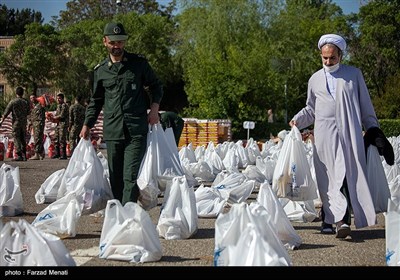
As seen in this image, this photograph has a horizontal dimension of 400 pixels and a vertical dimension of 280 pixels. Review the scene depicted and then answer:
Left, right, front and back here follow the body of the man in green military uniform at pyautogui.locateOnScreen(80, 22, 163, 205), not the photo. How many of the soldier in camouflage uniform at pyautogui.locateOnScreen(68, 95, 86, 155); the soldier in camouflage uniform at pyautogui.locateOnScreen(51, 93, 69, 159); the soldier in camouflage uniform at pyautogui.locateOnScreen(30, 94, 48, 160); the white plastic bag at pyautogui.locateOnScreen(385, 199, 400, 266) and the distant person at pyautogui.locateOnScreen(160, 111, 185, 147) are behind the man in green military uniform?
4

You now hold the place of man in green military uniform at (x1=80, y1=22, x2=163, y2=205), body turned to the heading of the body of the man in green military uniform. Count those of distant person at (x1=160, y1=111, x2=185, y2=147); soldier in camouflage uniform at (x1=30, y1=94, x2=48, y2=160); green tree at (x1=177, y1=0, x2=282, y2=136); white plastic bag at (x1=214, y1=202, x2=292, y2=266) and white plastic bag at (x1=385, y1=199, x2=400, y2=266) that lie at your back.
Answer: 3

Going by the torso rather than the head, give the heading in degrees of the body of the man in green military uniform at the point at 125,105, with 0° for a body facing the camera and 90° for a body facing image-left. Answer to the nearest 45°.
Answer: approximately 0°

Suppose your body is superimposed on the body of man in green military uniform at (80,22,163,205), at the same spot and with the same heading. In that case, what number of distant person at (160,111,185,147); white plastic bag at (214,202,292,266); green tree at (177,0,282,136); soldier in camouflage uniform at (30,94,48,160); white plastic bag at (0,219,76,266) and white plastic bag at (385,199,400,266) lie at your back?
3

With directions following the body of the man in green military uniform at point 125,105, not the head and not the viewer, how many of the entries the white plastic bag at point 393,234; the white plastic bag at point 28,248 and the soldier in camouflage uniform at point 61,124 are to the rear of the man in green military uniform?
1

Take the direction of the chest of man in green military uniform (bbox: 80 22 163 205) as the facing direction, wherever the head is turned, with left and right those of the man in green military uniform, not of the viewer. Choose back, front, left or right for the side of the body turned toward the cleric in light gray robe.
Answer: left

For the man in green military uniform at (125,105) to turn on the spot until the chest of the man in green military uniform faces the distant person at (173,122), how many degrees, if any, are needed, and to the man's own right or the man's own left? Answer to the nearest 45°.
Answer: approximately 180°

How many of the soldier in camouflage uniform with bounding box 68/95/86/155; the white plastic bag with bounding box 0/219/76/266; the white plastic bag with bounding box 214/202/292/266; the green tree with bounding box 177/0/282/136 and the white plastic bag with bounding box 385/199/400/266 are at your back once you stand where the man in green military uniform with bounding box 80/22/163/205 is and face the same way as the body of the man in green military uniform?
2

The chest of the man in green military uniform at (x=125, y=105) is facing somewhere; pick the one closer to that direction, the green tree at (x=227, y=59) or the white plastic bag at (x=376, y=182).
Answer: the white plastic bag

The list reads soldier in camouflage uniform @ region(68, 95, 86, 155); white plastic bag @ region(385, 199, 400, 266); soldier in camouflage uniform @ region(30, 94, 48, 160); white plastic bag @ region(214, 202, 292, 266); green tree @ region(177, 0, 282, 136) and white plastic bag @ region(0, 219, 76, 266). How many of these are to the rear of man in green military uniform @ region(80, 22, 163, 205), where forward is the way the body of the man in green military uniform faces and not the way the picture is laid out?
3

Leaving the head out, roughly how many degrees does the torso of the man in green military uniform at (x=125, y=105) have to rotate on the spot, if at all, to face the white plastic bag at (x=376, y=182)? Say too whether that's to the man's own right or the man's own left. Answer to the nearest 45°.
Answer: approximately 90° to the man's own left

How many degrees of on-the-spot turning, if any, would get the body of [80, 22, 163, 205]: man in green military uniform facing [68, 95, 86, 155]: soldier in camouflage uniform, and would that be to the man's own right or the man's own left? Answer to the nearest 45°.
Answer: approximately 180°

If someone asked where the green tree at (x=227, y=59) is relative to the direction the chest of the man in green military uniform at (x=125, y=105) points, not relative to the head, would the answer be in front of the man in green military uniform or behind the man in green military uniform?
behind
